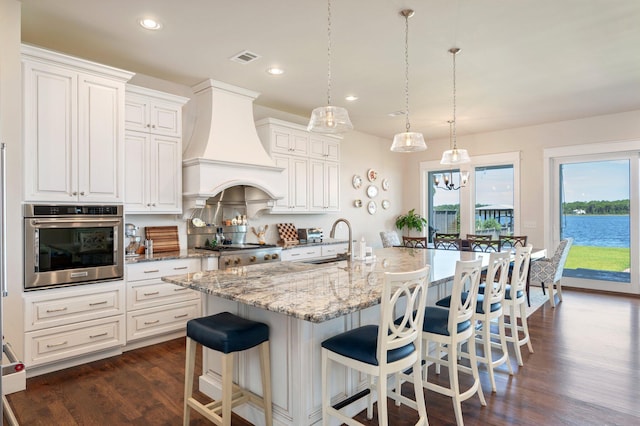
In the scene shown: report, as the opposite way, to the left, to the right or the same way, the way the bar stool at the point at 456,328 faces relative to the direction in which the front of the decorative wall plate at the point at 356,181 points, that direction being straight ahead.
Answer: the opposite way

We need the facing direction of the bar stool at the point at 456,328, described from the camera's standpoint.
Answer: facing away from the viewer and to the left of the viewer

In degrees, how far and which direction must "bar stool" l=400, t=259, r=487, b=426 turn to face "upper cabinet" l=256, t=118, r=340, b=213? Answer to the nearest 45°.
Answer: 0° — it already faces it

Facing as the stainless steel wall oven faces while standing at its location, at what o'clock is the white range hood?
The white range hood is roughly at 10 o'clock from the stainless steel wall oven.

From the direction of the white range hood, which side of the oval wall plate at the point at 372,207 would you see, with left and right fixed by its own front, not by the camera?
right

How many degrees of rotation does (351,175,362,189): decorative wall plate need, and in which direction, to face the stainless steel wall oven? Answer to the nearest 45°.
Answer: approximately 90° to its right

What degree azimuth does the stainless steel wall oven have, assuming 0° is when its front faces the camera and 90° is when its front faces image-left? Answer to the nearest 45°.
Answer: approximately 315°

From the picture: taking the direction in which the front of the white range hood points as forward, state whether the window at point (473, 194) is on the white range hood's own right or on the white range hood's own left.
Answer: on the white range hood's own left

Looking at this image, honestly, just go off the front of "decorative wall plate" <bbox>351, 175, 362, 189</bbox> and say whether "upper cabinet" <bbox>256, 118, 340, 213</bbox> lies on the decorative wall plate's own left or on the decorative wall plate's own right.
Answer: on the decorative wall plate's own right

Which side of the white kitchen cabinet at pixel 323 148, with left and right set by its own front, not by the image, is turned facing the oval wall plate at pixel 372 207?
left

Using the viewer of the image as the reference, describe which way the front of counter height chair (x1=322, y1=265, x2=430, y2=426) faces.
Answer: facing away from the viewer and to the left of the viewer

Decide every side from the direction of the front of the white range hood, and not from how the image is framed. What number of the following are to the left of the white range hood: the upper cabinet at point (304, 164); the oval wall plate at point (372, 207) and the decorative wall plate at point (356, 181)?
3

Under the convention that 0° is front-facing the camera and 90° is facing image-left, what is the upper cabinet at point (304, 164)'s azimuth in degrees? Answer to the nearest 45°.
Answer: approximately 315°
